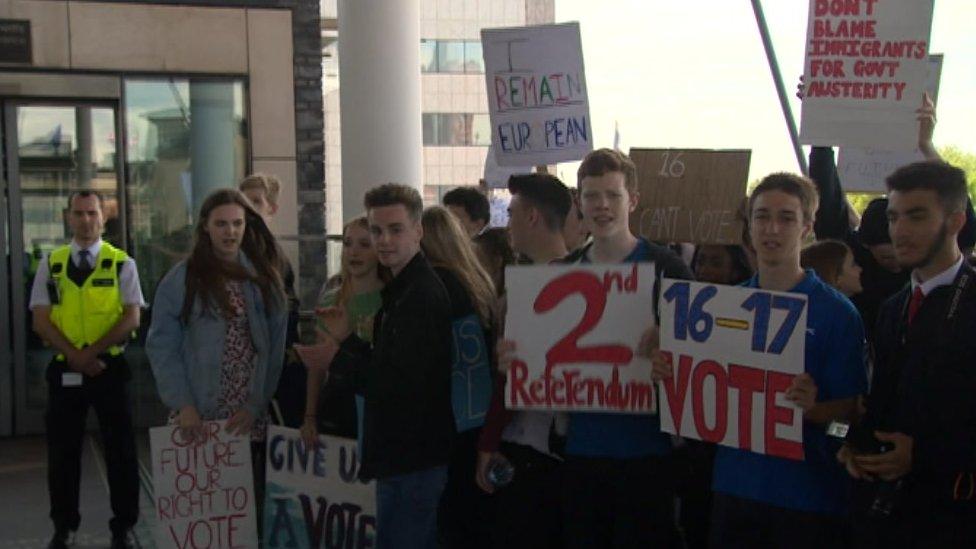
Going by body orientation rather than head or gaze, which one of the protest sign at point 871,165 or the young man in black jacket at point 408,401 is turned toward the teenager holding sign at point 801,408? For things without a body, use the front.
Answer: the protest sign

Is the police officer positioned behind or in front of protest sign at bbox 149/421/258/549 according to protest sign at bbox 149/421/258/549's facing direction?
behind

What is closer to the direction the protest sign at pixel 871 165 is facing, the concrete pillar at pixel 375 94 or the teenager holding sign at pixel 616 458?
the teenager holding sign

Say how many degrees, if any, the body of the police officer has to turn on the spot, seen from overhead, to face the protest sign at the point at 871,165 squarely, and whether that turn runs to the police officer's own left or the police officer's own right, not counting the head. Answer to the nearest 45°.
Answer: approximately 90° to the police officer's own left

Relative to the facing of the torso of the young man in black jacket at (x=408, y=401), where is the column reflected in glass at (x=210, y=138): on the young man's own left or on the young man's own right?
on the young man's own right

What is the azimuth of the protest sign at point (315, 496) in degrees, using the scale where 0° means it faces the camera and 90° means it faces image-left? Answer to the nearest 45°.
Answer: approximately 0°

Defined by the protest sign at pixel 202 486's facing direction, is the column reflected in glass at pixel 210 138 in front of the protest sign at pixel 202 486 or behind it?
behind
